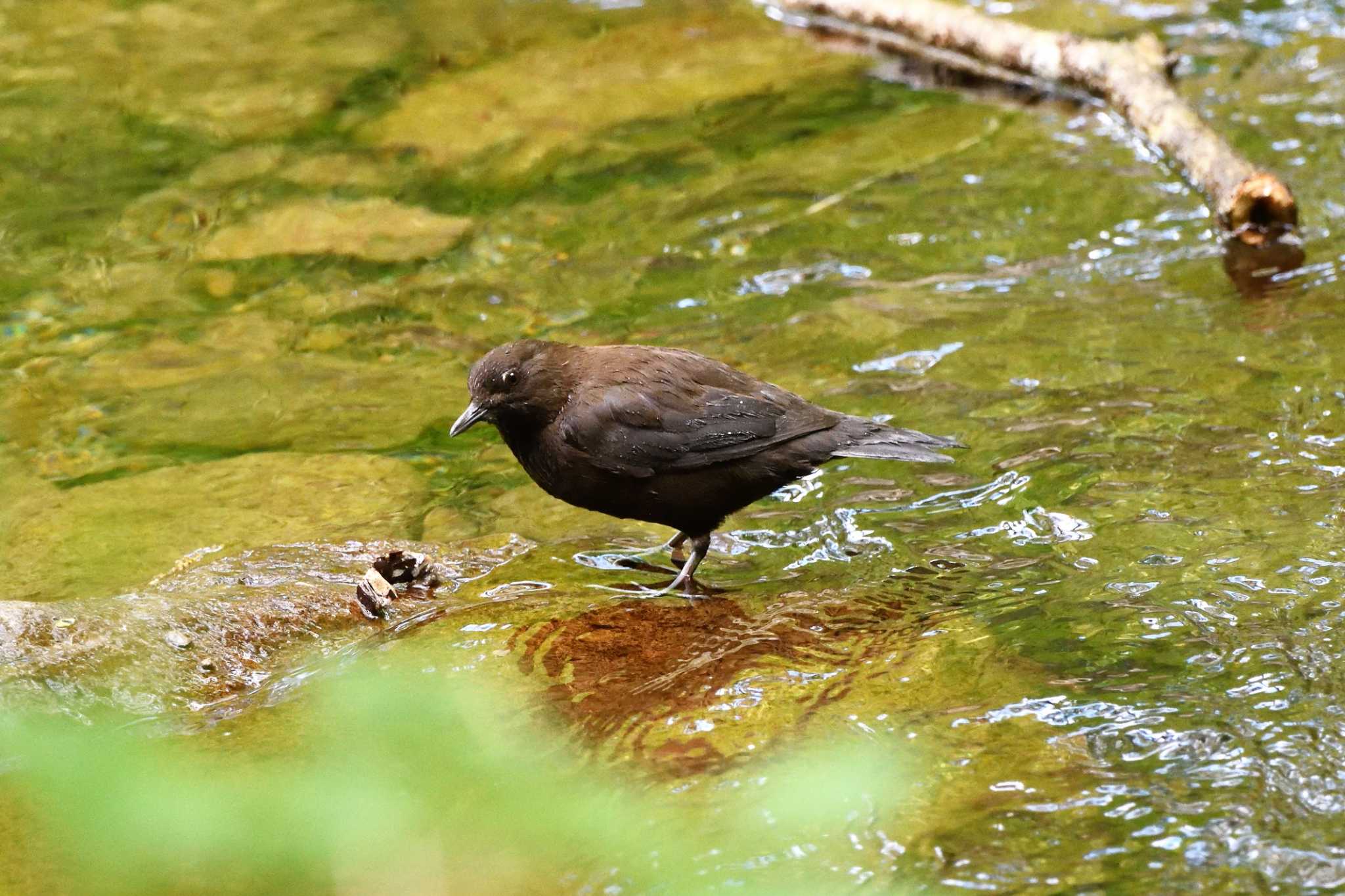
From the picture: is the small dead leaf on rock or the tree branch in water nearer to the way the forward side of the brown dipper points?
the small dead leaf on rock

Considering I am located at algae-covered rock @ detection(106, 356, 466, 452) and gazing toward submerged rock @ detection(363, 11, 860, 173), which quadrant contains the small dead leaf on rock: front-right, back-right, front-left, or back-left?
back-right

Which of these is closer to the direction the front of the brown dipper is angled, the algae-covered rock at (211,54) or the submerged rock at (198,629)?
the submerged rock

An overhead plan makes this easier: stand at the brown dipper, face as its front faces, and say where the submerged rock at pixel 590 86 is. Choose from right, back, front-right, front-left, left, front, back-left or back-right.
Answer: right

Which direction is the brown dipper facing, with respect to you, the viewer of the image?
facing to the left of the viewer

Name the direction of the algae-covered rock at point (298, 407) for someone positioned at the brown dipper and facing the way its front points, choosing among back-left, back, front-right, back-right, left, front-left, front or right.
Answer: front-right

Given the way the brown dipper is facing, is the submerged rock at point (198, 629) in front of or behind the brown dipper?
in front

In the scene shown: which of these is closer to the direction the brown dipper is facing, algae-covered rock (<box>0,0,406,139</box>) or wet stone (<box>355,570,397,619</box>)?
the wet stone

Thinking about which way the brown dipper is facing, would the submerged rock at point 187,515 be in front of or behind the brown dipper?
in front

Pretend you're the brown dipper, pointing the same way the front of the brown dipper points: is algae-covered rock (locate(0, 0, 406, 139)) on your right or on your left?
on your right

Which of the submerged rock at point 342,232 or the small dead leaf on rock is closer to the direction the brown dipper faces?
the small dead leaf on rock
